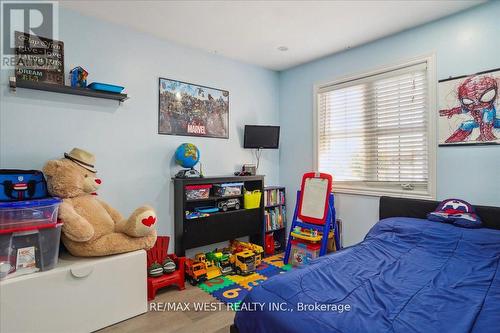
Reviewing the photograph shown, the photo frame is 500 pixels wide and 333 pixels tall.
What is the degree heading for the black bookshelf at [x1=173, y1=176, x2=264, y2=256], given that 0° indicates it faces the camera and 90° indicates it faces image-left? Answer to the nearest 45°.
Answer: approximately 315°

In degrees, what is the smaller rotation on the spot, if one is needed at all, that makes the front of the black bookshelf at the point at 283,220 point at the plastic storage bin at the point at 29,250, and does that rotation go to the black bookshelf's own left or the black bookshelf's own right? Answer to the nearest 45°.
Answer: approximately 90° to the black bookshelf's own right

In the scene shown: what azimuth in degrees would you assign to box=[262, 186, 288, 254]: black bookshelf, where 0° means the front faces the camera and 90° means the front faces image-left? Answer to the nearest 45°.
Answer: approximately 315°

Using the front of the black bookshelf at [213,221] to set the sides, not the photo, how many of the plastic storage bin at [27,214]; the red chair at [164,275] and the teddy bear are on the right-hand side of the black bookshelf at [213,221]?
3

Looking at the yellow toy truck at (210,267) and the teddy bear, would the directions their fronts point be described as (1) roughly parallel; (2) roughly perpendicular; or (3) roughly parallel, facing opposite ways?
roughly perpendicular

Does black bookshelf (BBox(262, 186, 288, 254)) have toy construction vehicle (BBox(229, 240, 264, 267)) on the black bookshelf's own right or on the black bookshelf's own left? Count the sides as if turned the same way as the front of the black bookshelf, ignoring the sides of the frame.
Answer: on the black bookshelf's own right

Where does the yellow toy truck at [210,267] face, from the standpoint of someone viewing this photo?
facing the viewer and to the right of the viewer

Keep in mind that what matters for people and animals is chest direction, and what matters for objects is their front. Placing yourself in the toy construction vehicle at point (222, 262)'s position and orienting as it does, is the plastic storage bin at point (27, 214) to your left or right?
on your right

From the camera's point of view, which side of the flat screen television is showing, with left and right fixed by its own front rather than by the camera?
front
